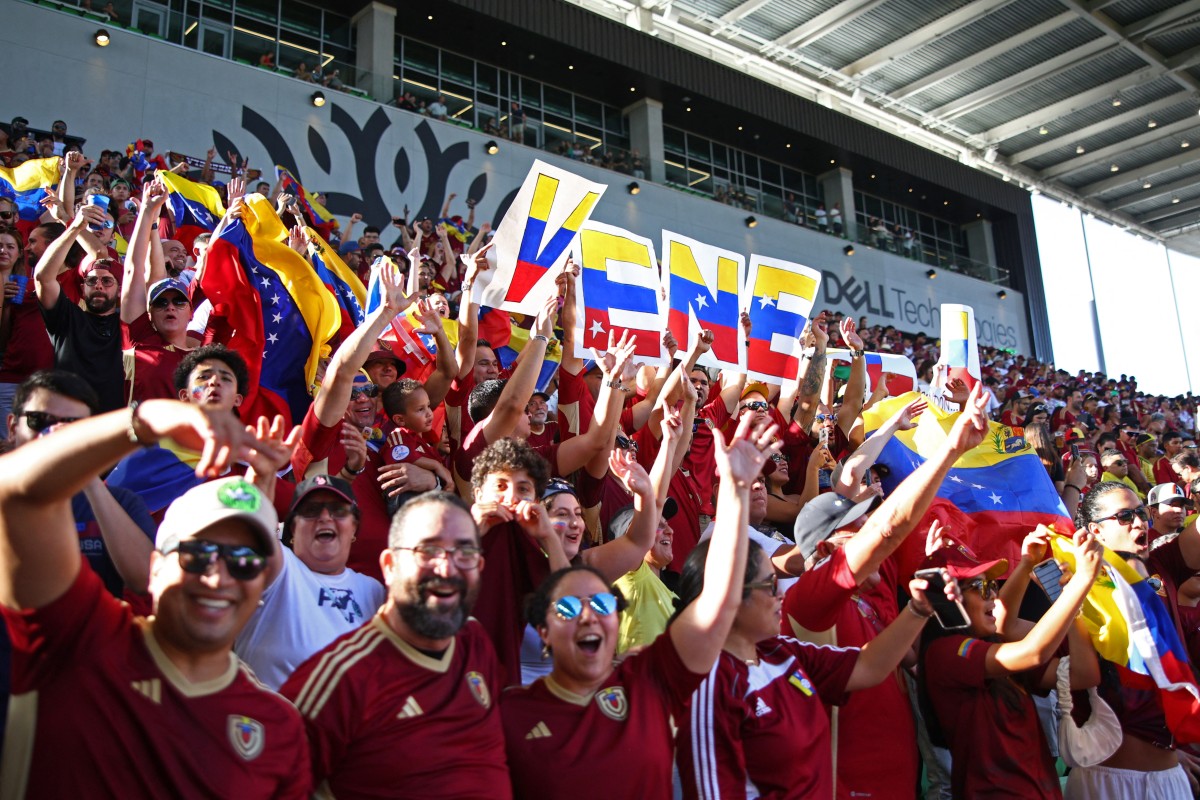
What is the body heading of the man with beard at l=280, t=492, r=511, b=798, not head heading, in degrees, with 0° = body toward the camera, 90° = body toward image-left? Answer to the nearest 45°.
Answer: approximately 315°

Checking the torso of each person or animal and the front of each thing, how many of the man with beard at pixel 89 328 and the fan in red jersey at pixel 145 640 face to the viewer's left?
0

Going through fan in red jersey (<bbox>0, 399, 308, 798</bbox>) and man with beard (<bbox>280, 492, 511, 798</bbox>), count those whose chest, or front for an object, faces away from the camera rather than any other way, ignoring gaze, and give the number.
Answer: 0

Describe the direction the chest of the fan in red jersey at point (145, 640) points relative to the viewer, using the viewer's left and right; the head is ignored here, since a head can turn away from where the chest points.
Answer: facing the viewer and to the right of the viewer

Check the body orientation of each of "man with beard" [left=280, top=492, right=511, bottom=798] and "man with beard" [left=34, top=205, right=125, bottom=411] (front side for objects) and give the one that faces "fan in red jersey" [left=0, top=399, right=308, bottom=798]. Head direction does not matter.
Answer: "man with beard" [left=34, top=205, right=125, bottom=411]

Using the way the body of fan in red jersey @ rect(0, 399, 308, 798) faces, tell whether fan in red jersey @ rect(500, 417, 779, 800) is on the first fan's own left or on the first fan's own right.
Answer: on the first fan's own left

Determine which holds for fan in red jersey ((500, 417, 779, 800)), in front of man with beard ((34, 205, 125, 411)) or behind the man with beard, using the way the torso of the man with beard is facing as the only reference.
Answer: in front

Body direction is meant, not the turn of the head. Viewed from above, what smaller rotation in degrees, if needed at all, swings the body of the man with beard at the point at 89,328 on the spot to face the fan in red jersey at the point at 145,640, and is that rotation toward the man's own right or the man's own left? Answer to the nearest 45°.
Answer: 0° — they already face them

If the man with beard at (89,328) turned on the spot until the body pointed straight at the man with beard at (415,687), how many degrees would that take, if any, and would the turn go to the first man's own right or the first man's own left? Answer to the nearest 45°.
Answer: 0° — they already face them

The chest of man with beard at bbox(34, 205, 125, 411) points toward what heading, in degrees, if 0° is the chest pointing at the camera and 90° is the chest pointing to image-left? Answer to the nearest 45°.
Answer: approximately 0°
